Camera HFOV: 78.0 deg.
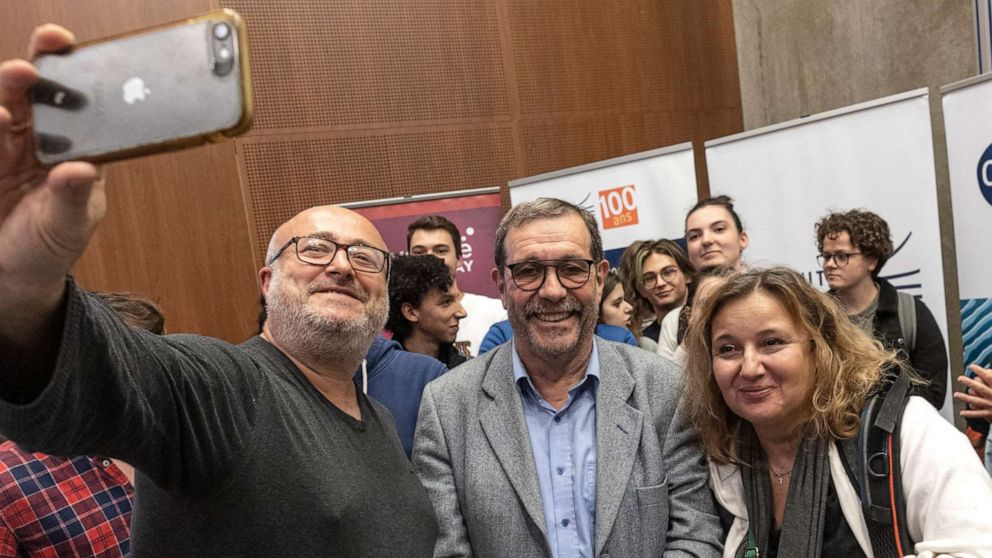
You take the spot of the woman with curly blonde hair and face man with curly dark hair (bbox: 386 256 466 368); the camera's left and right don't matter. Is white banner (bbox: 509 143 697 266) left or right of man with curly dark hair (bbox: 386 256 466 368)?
right

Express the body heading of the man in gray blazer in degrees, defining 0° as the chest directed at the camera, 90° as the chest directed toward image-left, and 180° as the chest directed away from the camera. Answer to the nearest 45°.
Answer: approximately 0°

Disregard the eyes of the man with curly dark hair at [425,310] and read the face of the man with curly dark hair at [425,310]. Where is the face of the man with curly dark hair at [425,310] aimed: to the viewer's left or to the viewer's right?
to the viewer's right

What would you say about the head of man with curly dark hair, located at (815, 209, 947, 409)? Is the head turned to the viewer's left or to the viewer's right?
to the viewer's left

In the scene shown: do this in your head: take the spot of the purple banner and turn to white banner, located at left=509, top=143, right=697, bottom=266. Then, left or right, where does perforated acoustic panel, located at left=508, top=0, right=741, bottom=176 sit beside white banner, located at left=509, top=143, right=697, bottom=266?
left

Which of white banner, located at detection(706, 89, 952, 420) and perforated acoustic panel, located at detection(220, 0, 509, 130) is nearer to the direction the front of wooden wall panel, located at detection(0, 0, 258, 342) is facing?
the white banner

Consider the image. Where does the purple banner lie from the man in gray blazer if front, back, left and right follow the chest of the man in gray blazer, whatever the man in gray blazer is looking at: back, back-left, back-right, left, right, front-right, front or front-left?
back

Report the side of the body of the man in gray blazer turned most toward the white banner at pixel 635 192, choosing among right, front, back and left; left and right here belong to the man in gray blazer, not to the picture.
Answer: back

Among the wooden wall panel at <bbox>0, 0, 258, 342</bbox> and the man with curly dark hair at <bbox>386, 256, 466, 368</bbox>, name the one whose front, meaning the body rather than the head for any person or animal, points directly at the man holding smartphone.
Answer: the wooden wall panel

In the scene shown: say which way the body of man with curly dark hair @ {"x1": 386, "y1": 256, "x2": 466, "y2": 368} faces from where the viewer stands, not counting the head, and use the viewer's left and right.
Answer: facing to the right of the viewer

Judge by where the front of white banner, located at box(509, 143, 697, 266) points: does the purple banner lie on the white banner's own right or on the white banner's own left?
on the white banner's own right
